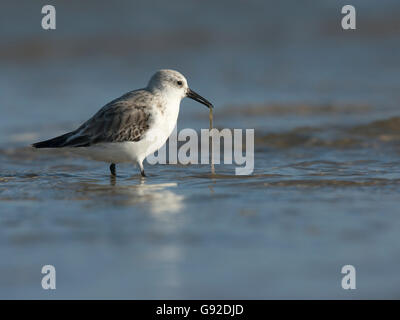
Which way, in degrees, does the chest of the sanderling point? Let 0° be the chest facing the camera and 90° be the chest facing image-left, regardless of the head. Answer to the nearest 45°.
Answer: approximately 270°
